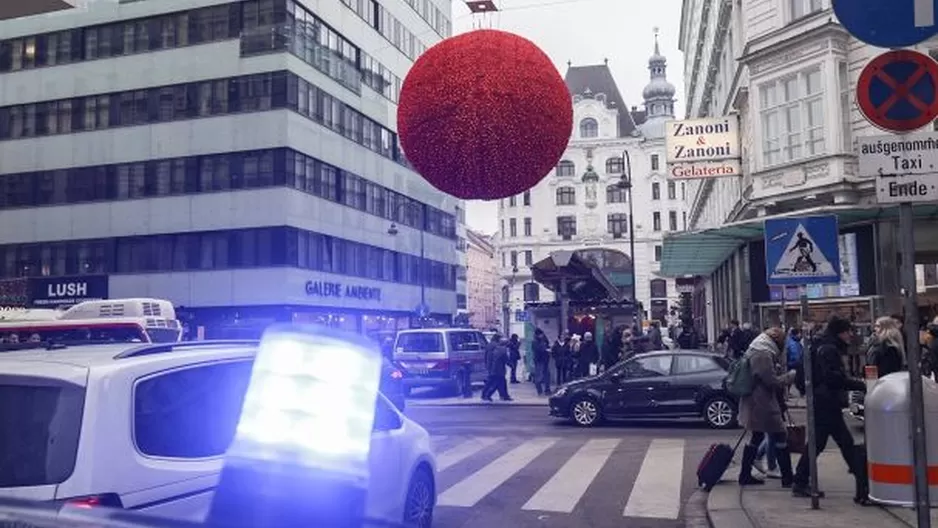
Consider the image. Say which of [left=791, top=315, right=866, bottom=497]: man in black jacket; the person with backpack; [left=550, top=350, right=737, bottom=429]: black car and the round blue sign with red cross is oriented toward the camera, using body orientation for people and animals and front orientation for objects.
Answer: the round blue sign with red cross

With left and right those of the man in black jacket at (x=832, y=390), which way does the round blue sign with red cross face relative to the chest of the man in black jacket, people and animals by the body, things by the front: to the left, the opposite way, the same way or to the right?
to the right

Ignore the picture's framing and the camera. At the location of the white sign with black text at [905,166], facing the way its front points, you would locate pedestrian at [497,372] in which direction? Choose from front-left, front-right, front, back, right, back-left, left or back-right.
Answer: back-right

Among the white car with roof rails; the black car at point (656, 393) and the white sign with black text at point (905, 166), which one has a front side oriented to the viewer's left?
the black car

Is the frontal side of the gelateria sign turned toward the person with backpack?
yes

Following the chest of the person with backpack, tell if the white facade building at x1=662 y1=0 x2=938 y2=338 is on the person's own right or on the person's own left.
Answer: on the person's own left

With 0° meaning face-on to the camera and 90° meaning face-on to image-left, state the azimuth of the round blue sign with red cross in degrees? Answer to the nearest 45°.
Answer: approximately 0°

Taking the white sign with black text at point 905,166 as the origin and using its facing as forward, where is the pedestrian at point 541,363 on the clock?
The pedestrian is roughly at 5 o'clock from the white sign with black text.

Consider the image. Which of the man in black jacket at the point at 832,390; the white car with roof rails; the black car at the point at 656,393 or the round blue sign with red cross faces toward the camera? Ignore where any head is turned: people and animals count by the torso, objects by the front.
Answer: the round blue sign with red cross

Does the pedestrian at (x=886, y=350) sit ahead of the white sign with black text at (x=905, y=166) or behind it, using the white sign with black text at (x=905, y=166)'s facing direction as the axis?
behind

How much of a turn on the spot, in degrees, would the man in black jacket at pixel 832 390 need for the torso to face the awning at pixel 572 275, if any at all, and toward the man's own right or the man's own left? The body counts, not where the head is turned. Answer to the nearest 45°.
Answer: approximately 135° to the man's own left

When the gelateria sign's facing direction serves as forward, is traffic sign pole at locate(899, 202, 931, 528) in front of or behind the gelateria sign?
in front

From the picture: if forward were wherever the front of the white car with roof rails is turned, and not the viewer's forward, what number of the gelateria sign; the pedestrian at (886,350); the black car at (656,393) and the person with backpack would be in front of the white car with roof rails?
4
